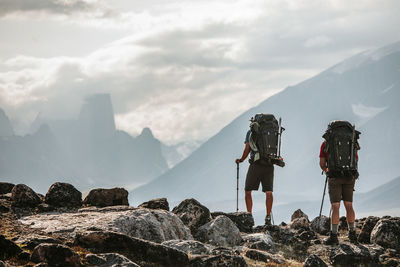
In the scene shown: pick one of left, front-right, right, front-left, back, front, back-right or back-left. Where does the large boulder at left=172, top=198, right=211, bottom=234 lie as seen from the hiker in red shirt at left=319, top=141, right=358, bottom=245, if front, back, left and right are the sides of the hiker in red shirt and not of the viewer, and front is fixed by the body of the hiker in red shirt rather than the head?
left

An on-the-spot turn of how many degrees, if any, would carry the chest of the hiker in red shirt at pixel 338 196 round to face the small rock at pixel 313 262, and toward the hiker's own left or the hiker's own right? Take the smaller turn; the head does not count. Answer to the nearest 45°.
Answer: approximately 180°

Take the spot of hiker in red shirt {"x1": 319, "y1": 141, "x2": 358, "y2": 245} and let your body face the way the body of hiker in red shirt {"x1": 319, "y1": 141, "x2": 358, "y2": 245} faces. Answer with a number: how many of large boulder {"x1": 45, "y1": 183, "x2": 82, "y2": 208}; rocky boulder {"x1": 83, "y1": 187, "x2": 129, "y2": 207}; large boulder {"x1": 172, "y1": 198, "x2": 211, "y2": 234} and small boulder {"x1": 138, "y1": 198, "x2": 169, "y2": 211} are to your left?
4

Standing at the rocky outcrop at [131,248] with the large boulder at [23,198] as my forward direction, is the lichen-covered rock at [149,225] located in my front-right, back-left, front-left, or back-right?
front-right

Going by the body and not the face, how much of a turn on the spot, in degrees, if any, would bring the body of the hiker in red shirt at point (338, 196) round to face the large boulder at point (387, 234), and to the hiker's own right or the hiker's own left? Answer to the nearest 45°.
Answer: approximately 45° to the hiker's own right

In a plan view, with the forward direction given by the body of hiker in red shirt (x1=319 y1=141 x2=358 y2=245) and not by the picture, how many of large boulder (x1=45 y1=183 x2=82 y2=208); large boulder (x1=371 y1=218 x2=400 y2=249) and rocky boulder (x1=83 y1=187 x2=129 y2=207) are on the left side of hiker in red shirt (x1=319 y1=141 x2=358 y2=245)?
2

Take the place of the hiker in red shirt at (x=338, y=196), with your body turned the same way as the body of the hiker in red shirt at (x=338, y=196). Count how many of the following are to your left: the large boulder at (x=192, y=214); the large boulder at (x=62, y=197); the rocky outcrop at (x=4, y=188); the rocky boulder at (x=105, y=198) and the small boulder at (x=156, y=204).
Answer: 5

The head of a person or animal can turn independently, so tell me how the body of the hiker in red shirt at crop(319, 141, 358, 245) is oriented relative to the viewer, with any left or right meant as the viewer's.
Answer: facing away from the viewer

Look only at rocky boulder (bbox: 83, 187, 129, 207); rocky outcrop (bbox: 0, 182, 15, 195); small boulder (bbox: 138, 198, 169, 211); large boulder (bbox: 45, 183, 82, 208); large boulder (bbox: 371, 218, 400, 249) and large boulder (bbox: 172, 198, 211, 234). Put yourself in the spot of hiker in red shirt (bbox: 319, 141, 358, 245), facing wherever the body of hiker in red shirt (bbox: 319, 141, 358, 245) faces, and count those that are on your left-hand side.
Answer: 5

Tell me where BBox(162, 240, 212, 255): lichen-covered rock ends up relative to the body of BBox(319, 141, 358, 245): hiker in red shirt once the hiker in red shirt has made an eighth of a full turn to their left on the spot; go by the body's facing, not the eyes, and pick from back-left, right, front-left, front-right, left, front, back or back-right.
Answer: left

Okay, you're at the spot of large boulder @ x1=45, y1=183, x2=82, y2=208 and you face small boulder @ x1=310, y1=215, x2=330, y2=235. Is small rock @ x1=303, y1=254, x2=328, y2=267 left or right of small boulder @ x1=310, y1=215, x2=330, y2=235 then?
right

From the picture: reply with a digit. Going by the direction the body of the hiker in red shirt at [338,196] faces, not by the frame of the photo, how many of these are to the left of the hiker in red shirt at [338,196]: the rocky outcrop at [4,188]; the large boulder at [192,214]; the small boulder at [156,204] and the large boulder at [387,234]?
3

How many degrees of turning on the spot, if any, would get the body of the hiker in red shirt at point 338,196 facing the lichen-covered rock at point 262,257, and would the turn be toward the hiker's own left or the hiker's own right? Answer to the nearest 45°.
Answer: approximately 135° to the hiker's own left

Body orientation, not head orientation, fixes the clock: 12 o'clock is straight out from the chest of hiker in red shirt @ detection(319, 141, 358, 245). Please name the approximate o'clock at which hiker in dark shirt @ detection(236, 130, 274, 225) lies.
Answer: hiker in dark shirt @ detection(236, 130, 274, 225) is roughly at 10 o'clock from hiker in red shirt @ detection(319, 141, 358, 245).

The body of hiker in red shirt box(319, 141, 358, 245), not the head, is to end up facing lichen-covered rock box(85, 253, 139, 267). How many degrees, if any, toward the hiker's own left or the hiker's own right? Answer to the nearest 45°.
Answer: approximately 135° to the hiker's own left

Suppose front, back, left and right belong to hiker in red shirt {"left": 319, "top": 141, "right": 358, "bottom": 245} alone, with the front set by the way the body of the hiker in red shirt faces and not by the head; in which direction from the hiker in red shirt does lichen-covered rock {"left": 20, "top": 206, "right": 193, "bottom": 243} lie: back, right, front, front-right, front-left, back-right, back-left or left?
back-left

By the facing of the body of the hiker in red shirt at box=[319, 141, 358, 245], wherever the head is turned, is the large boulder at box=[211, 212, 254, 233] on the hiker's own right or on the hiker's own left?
on the hiker's own left

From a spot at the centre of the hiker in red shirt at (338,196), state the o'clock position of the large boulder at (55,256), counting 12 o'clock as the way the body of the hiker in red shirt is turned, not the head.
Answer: The large boulder is roughly at 7 o'clock from the hiker in red shirt.

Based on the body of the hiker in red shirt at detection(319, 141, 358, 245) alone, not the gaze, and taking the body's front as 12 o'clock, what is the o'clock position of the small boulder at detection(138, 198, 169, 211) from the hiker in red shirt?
The small boulder is roughly at 9 o'clock from the hiker in red shirt.

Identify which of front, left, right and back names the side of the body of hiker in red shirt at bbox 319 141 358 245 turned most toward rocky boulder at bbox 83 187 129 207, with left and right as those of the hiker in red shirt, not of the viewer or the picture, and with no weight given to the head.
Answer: left
